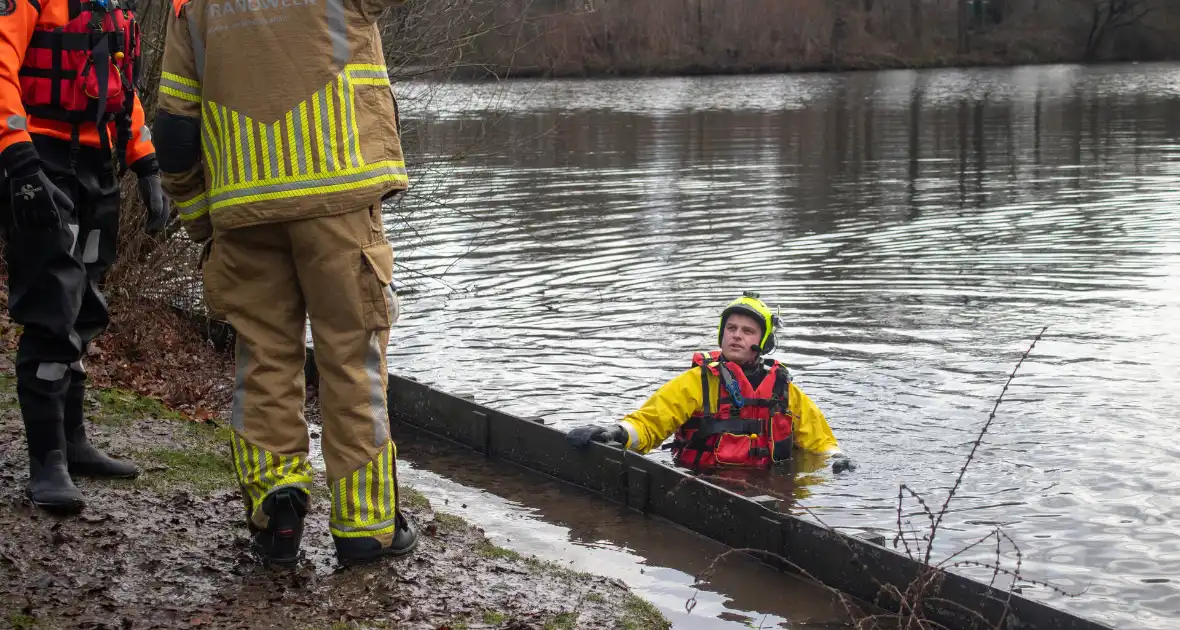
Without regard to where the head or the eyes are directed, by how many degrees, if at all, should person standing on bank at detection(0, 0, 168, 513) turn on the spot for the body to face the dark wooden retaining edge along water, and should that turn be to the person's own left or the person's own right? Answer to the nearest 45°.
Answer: approximately 45° to the person's own left

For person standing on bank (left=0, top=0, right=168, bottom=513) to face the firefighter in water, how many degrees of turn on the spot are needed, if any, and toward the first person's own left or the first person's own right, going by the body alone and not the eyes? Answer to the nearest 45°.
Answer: approximately 45° to the first person's own left

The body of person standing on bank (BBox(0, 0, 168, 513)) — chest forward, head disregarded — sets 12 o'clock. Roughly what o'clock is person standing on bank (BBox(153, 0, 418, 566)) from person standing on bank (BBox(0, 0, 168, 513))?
person standing on bank (BBox(153, 0, 418, 566)) is roughly at 12 o'clock from person standing on bank (BBox(0, 0, 168, 513)).
